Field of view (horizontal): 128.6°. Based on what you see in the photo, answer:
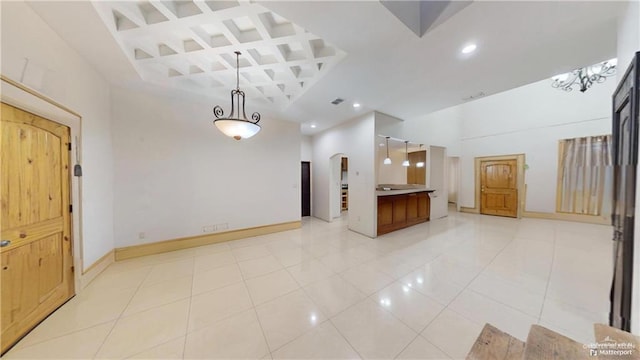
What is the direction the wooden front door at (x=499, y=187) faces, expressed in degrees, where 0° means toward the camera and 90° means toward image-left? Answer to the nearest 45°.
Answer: approximately 0°

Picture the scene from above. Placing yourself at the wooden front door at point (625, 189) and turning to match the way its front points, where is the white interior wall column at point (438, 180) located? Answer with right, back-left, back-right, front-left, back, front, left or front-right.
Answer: front-right

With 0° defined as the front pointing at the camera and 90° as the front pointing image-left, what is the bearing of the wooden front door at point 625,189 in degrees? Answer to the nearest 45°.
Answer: approximately 90°

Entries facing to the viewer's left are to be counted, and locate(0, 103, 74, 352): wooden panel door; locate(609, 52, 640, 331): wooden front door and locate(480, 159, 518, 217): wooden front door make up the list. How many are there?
1

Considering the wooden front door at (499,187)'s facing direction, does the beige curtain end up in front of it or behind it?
in front

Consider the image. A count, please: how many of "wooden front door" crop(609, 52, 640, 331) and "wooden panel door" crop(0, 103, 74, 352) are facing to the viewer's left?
1

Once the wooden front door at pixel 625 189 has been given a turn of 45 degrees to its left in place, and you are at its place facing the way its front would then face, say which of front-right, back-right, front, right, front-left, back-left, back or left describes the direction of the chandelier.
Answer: back-right

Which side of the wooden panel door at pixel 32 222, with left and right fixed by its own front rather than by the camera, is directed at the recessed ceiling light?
front

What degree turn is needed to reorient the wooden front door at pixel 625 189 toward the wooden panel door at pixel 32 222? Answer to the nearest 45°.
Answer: approximately 45° to its left
